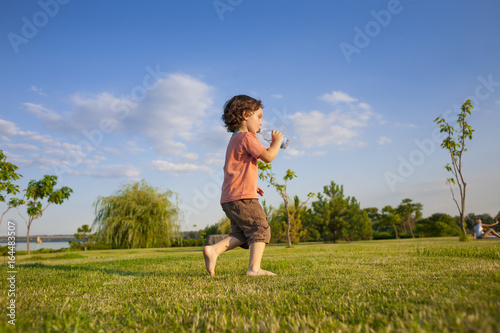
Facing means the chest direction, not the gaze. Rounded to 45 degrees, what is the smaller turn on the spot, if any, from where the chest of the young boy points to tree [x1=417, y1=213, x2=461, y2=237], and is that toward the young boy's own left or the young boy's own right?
approximately 45° to the young boy's own left

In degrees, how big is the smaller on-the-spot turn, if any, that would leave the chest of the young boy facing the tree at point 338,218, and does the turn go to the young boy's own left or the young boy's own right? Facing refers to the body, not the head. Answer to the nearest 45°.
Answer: approximately 90° to the young boy's own left

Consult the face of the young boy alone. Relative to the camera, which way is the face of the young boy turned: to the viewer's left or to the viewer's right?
to the viewer's right

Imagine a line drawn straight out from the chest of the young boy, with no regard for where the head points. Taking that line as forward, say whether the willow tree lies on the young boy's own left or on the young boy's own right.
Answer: on the young boy's own left

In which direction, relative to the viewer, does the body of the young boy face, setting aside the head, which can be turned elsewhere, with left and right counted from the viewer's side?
facing to the right of the viewer

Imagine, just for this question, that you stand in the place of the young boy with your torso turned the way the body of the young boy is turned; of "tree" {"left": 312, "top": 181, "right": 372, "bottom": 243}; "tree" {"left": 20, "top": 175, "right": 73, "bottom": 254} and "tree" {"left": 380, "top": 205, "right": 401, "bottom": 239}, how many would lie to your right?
0

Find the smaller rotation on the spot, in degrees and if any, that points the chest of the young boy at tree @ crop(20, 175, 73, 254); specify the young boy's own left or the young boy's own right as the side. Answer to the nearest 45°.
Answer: approximately 135° to the young boy's own left

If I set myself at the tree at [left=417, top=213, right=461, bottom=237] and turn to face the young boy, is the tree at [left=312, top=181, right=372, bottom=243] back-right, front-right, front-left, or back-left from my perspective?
front-right

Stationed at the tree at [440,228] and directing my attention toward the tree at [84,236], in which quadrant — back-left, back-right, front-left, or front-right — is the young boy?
front-left
